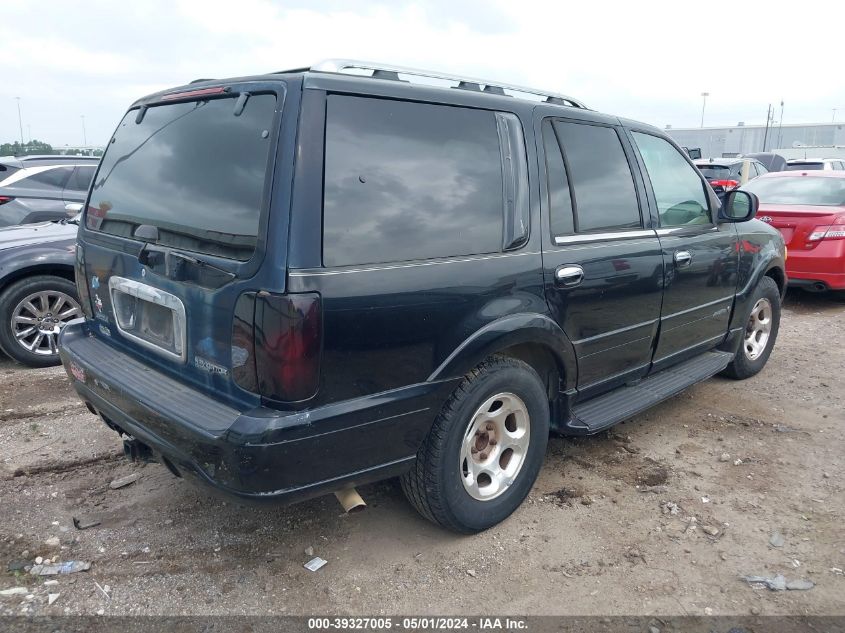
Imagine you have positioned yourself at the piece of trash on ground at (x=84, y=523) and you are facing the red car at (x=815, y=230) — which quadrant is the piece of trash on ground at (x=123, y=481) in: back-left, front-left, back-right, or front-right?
front-left

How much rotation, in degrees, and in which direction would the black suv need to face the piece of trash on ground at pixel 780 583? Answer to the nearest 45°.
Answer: approximately 45° to its right

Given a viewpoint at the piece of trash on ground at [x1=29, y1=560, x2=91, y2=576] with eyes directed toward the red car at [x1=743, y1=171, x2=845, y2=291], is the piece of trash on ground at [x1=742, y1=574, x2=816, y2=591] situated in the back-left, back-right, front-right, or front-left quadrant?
front-right

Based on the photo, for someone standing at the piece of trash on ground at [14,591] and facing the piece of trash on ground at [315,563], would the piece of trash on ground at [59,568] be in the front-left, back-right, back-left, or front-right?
front-left

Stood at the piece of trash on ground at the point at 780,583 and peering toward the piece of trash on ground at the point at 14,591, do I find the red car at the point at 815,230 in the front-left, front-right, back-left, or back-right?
back-right

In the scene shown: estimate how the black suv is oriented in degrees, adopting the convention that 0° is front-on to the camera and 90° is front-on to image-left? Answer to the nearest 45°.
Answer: approximately 225°

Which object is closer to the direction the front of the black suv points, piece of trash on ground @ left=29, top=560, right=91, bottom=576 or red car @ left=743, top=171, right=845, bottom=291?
the red car

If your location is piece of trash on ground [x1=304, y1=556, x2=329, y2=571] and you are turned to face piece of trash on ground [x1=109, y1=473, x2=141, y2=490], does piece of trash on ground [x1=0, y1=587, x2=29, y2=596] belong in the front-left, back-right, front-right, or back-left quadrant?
front-left

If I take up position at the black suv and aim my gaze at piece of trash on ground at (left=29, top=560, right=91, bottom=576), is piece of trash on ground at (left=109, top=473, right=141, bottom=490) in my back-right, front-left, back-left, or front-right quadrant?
front-right

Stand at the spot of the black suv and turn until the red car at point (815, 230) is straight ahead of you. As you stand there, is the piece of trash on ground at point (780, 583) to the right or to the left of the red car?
right

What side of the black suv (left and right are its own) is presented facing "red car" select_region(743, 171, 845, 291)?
front

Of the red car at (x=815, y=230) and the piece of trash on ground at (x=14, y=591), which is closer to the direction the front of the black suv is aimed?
the red car
